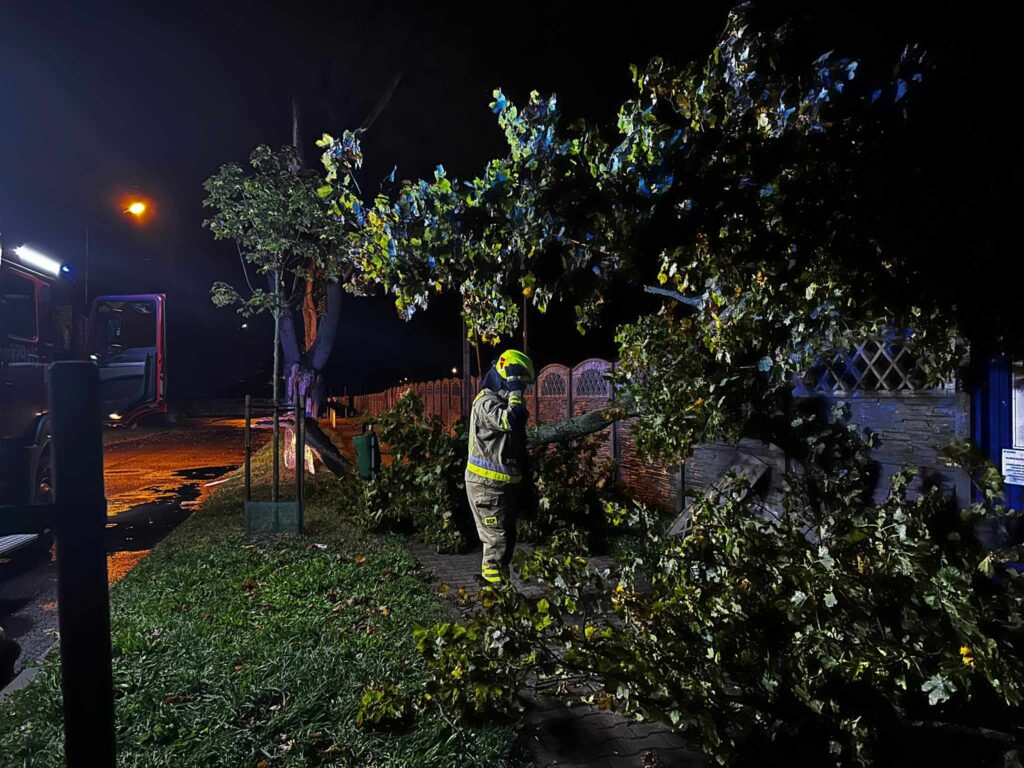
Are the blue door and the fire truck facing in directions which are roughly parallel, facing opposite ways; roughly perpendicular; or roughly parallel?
roughly perpendicular

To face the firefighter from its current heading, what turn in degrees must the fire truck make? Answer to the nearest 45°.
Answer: approximately 90° to its right

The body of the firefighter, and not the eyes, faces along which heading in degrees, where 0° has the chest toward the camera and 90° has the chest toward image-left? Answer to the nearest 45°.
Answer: approximately 270°

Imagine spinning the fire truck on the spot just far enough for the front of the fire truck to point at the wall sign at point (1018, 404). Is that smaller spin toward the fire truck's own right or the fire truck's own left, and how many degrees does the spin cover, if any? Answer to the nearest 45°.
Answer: approximately 90° to the fire truck's own right

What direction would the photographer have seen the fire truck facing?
facing away from the viewer and to the right of the viewer

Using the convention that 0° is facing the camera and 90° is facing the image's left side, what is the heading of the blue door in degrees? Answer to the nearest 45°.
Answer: approximately 45°

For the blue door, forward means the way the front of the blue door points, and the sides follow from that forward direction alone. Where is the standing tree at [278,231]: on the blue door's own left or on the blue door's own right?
on the blue door's own right

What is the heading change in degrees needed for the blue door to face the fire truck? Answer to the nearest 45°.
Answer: approximately 45° to its right

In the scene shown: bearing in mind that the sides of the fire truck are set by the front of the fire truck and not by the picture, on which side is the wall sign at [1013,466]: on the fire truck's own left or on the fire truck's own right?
on the fire truck's own right

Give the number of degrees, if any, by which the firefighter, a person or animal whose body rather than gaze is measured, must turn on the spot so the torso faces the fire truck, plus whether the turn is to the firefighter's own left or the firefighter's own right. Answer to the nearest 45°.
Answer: approximately 135° to the firefighter's own left

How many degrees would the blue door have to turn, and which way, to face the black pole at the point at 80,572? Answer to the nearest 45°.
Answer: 0° — it already faces it

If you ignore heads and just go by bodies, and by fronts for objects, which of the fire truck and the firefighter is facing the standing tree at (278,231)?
the fire truck
